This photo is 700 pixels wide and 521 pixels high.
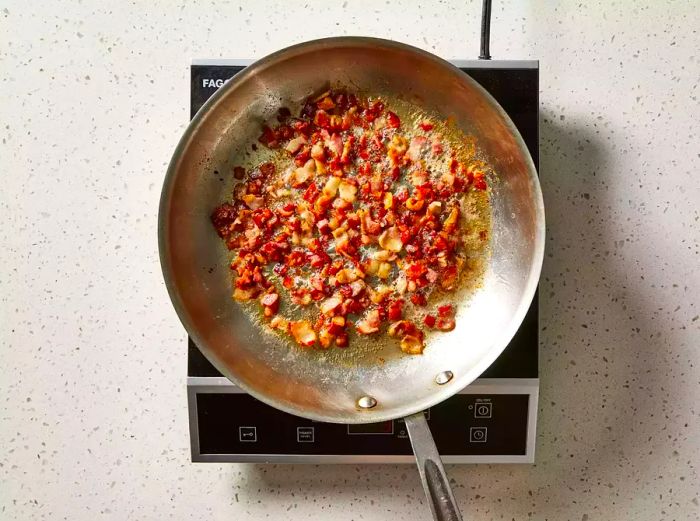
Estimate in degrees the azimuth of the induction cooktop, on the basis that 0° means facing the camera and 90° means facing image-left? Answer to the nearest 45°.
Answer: approximately 0°
